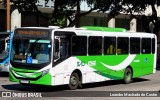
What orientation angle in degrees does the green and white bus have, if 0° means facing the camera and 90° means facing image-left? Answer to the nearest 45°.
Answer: approximately 45°

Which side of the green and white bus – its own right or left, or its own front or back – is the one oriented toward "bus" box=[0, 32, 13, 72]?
right
